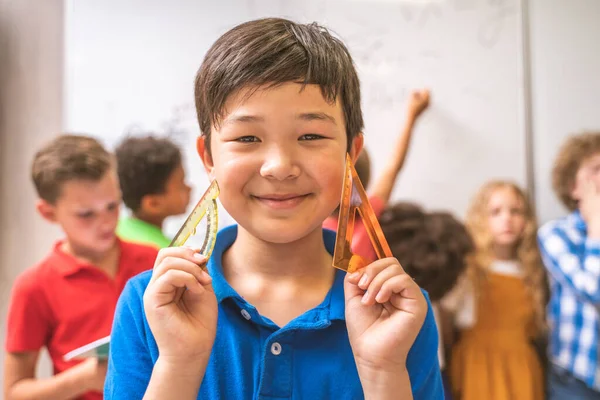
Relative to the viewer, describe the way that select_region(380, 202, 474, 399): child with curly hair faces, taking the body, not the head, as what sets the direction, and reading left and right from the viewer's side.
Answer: facing away from the viewer

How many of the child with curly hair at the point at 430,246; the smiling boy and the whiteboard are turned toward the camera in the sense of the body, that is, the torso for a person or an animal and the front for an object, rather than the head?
2

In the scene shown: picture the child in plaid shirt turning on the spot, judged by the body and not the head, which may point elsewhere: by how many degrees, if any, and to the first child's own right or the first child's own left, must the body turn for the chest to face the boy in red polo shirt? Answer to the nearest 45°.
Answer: approximately 90° to the first child's own right

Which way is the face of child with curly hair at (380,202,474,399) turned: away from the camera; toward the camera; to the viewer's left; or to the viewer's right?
away from the camera

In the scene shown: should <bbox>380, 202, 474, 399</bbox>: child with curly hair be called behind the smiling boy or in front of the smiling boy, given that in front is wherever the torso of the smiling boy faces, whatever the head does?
behind

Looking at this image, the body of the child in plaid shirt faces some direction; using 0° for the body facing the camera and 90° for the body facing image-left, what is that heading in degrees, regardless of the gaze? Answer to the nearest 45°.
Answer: approximately 315°

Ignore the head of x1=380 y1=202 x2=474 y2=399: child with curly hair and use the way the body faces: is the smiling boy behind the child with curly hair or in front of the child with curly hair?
behind

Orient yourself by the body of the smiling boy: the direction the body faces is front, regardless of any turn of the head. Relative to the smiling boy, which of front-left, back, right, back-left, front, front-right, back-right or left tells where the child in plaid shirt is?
back-left
